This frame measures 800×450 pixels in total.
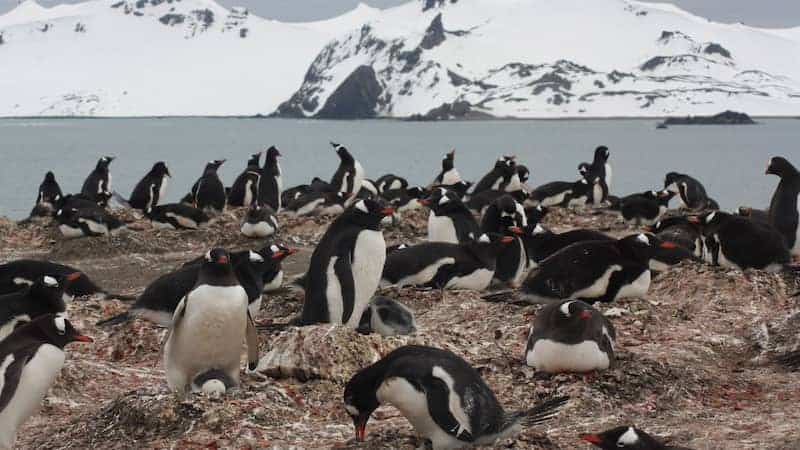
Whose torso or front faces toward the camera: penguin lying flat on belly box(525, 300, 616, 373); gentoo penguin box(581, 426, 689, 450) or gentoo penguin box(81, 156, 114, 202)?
the penguin lying flat on belly

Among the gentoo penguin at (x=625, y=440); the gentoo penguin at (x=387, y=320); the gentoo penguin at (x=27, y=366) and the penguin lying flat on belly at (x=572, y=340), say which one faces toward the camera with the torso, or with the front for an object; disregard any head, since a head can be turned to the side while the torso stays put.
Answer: the penguin lying flat on belly

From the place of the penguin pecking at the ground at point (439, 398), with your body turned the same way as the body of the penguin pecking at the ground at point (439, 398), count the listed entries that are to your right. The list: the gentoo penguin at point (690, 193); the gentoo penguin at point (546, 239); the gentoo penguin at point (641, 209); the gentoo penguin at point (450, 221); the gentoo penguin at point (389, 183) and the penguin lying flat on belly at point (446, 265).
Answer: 6

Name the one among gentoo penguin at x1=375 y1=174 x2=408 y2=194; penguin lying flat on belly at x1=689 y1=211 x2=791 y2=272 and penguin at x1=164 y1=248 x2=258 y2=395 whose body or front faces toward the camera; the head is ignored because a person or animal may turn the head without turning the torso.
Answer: the penguin

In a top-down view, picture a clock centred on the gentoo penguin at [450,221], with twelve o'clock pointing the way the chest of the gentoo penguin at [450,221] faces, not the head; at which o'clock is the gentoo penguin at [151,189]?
the gentoo penguin at [151,189] is roughly at 3 o'clock from the gentoo penguin at [450,221].

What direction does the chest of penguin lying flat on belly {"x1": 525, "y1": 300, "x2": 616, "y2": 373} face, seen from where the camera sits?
toward the camera

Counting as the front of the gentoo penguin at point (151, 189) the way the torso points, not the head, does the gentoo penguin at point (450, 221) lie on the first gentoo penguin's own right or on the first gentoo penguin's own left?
on the first gentoo penguin's own right

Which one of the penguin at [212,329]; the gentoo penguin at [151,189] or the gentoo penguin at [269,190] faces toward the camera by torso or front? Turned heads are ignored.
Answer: the penguin

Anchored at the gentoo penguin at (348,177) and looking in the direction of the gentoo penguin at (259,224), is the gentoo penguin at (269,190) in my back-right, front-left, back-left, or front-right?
front-right

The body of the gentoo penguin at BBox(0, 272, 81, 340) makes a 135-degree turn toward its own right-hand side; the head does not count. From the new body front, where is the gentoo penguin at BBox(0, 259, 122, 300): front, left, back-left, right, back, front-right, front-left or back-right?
back-right

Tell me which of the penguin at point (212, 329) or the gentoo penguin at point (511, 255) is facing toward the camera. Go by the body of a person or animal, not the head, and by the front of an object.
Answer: the penguin
